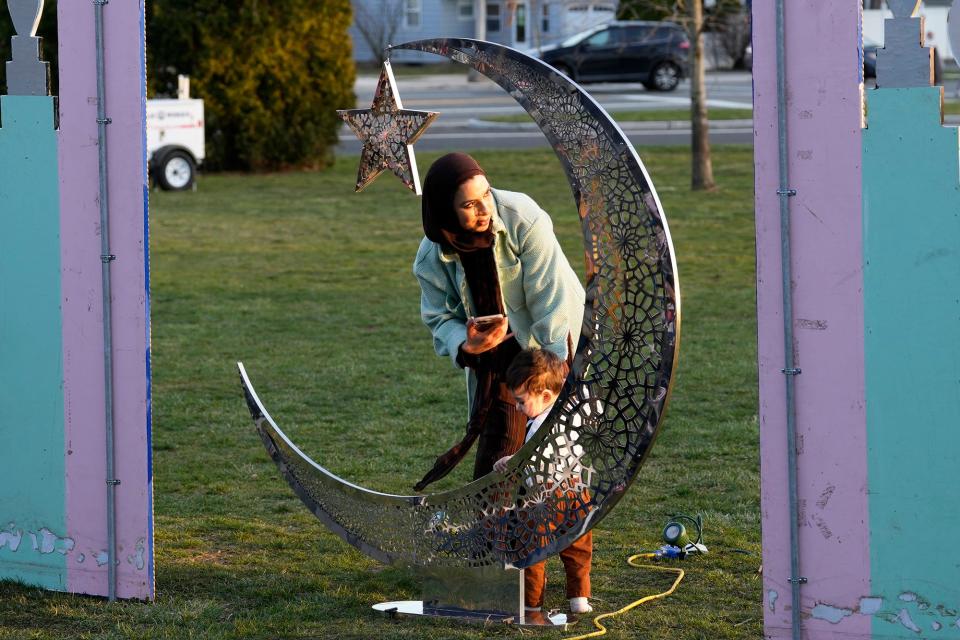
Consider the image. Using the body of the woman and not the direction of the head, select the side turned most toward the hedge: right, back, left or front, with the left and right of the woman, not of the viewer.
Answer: back

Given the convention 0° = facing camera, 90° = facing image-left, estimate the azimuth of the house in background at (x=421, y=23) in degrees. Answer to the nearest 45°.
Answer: approximately 0°

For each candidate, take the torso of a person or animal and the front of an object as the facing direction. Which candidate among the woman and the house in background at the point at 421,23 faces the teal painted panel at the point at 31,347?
the house in background

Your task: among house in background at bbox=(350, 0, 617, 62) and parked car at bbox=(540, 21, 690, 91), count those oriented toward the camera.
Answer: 1

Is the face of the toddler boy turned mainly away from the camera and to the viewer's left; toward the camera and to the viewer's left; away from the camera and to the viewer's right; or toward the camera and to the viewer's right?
toward the camera and to the viewer's left

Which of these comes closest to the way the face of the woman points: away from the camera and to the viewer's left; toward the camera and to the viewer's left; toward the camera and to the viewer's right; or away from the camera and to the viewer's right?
toward the camera and to the viewer's right

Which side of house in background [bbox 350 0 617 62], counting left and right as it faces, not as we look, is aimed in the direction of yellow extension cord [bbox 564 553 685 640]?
front
